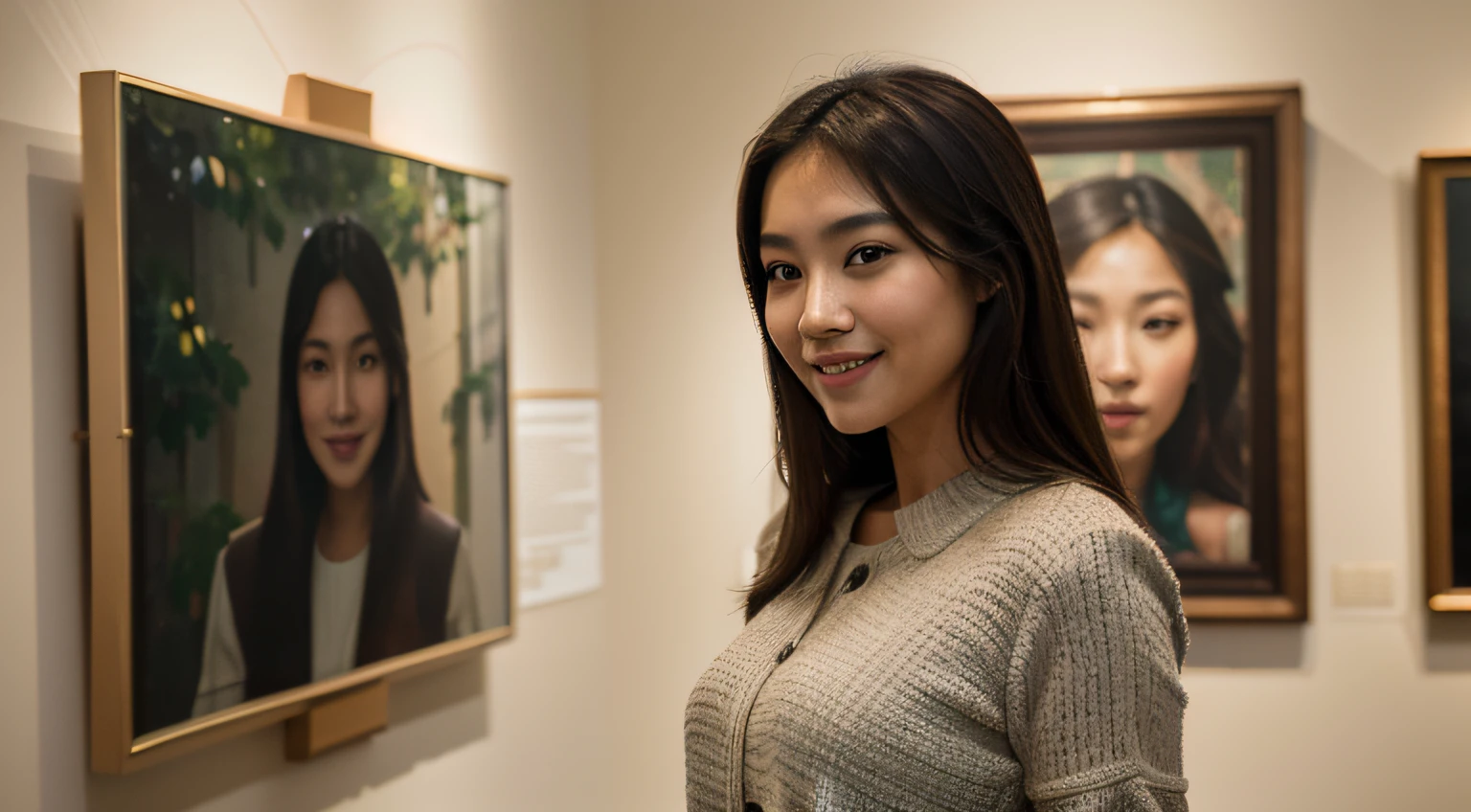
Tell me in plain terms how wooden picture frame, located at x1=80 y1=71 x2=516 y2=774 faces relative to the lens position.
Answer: facing the viewer and to the right of the viewer

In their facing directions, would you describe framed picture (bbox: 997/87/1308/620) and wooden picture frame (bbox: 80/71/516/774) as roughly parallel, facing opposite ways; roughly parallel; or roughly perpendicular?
roughly perpendicular

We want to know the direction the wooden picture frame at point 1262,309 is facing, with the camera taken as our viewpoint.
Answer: facing the viewer

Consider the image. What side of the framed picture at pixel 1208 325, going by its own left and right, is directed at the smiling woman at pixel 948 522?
front

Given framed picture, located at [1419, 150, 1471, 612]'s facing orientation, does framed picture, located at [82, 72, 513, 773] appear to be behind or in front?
in front

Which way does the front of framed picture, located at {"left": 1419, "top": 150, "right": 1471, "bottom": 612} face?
toward the camera

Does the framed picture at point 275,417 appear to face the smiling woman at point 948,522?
yes

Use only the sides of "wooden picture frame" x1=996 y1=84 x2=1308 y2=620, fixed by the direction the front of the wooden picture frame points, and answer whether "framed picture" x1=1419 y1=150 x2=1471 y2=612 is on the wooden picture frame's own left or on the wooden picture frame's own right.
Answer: on the wooden picture frame's own left

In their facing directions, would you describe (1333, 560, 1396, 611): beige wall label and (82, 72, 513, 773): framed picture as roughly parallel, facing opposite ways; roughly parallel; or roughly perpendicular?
roughly perpendicular

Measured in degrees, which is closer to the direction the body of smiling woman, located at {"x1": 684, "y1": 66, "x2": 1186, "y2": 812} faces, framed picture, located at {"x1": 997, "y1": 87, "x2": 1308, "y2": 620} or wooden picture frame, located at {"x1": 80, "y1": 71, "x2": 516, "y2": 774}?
the wooden picture frame

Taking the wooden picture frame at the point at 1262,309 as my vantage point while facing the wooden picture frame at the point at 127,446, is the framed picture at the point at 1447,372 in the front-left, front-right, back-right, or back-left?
back-left

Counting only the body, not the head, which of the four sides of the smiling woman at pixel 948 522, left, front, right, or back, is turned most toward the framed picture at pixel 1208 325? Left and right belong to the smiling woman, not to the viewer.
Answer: back

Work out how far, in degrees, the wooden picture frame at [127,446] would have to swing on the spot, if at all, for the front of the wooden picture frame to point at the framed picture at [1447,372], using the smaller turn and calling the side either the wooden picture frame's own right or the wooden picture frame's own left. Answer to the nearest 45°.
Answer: approximately 45° to the wooden picture frame's own left

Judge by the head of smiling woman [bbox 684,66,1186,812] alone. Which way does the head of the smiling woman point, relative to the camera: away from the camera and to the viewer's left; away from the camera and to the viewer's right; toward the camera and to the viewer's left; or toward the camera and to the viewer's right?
toward the camera and to the viewer's left

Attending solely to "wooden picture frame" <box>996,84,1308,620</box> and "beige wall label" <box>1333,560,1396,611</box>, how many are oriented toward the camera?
2

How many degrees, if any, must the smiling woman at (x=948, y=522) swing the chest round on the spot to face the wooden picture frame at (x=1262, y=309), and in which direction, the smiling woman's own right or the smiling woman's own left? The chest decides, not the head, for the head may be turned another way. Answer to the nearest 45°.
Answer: approximately 180°

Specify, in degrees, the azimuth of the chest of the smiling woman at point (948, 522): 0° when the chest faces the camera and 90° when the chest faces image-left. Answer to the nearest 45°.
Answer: approximately 45°

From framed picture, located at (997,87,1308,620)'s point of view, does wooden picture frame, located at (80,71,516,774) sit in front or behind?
in front

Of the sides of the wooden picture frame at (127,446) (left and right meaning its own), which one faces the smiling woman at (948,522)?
front

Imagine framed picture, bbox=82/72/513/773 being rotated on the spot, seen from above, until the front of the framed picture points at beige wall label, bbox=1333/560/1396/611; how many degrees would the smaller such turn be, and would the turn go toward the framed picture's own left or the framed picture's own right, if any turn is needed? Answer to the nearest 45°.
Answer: approximately 45° to the framed picture's own left
